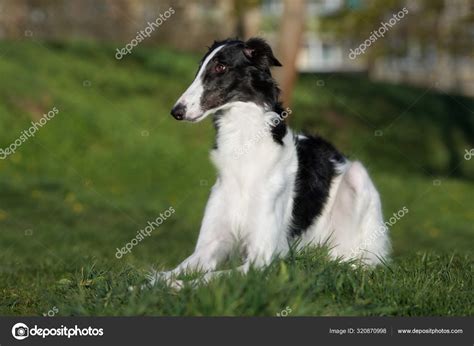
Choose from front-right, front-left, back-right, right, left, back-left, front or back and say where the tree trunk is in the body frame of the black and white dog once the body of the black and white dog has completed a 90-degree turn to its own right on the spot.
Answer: front-right

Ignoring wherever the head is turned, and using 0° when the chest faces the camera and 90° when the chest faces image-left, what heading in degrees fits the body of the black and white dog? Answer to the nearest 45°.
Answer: approximately 45°
